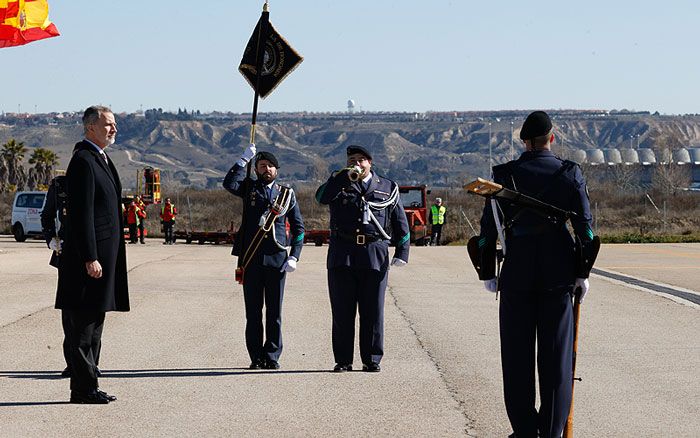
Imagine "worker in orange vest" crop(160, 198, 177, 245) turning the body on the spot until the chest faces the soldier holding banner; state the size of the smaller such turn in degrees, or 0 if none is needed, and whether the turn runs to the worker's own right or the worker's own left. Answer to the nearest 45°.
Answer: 0° — they already face them

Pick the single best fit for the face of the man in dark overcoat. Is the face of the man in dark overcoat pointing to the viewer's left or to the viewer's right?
to the viewer's right

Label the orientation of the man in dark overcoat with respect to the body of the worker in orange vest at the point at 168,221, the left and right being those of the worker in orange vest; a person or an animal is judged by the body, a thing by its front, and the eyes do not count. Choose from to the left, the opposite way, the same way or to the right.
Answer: to the left

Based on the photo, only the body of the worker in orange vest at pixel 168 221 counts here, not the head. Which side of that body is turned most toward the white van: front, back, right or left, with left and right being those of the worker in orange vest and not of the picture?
right

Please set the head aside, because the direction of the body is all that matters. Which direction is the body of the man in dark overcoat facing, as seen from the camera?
to the viewer's right

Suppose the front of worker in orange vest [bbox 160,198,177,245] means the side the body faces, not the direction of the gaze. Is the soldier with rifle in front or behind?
in front

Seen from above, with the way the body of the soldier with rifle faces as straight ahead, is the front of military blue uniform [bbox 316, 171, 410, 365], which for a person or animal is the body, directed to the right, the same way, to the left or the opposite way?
the opposite way

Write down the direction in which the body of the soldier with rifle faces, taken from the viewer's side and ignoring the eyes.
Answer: away from the camera

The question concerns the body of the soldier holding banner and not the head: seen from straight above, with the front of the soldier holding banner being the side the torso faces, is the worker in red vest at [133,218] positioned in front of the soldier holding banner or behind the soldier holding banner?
behind

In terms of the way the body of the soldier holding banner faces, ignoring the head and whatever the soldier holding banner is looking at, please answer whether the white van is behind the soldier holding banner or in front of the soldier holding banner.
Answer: behind
